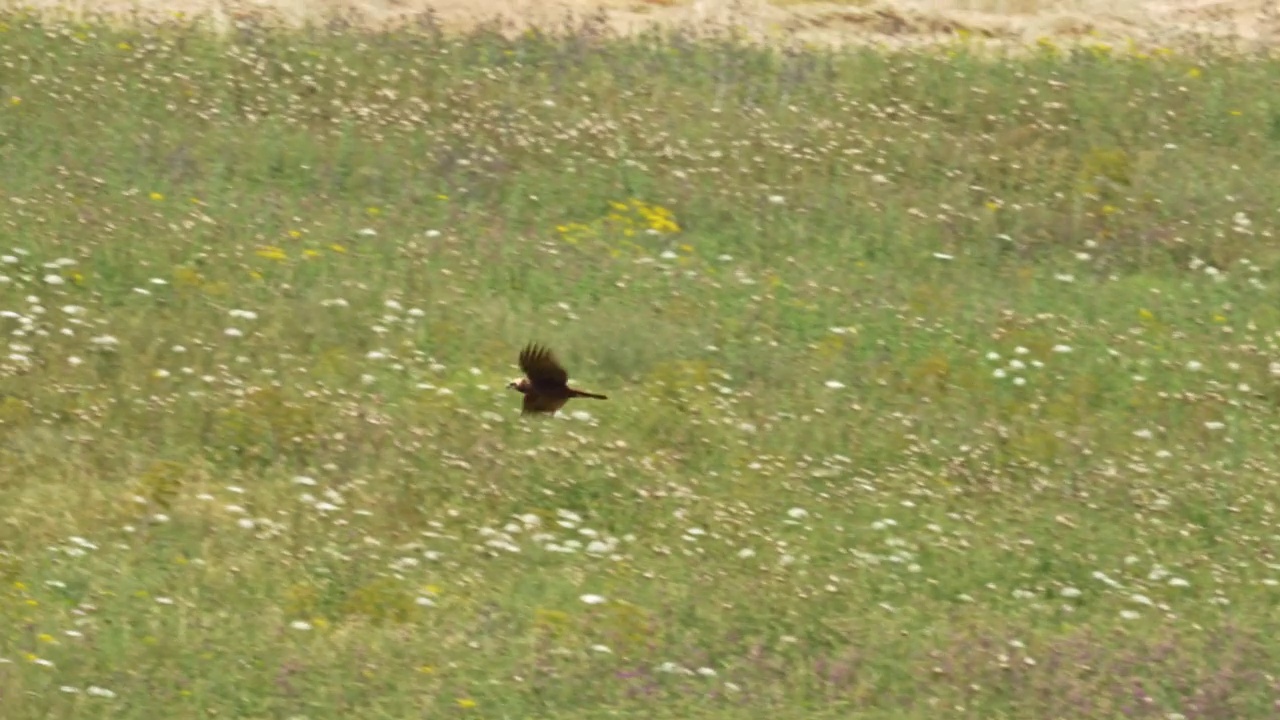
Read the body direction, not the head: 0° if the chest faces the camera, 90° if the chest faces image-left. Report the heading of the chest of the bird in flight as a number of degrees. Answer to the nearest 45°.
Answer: approximately 90°

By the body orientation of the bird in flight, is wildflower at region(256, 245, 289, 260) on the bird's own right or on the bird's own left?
on the bird's own right

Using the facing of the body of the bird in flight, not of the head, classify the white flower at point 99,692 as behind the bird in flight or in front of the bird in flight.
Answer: in front
